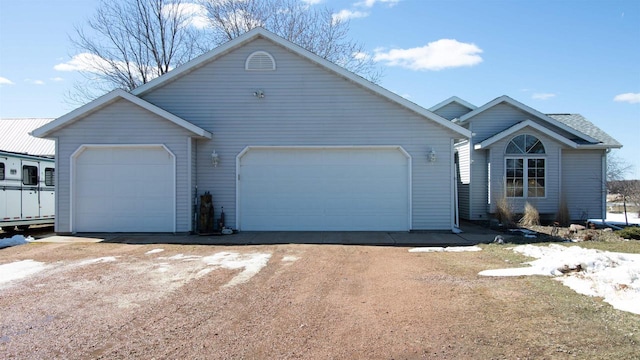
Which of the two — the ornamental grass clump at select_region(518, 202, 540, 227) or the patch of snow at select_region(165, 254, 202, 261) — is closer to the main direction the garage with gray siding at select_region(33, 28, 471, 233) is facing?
the patch of snow

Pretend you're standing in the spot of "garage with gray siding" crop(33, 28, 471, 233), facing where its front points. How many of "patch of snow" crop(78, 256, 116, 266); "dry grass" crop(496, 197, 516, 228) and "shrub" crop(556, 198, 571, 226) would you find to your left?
2

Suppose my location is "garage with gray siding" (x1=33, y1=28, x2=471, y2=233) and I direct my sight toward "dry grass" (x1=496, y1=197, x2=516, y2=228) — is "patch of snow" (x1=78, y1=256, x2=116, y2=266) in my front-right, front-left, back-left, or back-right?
back-right

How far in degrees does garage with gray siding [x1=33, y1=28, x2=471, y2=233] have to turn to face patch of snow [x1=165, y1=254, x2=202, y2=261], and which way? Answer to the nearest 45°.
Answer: approximately 45° to its right

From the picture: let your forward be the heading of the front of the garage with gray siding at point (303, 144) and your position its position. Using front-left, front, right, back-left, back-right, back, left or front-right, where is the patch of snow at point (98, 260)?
front-right

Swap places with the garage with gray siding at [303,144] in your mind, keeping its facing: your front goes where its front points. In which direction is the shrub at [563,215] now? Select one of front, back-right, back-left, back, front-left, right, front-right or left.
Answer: left

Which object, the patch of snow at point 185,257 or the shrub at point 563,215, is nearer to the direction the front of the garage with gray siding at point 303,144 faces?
the patch of snow

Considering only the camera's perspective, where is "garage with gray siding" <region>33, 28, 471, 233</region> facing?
facing the viewer

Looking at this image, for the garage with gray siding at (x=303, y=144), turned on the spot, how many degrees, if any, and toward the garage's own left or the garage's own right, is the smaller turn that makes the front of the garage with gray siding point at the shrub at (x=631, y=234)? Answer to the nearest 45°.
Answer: approximately 90° to the garage's own left

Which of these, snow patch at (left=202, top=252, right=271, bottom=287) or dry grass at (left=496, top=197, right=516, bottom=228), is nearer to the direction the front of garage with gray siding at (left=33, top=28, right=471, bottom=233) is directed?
the snow patch

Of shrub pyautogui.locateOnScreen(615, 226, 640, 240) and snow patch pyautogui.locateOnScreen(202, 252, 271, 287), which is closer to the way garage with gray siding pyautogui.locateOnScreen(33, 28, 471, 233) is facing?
the snow patch

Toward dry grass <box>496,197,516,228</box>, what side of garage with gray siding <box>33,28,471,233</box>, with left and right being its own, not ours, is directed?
left

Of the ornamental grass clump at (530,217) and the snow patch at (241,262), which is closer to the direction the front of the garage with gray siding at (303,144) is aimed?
the snow patch

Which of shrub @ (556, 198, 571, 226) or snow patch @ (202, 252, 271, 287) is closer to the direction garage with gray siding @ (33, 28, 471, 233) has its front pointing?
the snow patch

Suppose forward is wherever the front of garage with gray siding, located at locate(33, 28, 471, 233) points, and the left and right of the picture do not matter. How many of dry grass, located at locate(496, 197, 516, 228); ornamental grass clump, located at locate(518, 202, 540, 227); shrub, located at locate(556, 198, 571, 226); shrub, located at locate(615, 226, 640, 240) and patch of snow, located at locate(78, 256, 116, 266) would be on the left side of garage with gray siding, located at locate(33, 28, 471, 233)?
4

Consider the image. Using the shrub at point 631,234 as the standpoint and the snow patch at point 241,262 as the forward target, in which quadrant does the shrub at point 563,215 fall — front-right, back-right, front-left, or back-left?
back-right

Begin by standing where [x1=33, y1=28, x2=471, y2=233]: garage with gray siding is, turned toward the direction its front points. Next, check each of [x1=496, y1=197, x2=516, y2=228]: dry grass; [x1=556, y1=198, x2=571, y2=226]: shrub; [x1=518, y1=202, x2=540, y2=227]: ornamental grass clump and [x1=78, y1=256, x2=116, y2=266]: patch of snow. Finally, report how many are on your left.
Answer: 3
